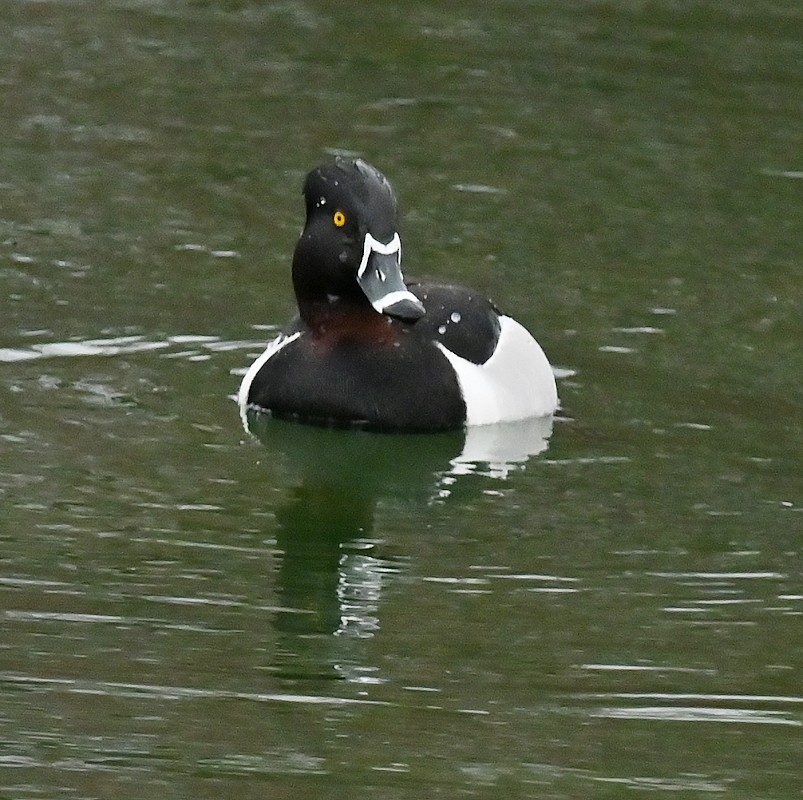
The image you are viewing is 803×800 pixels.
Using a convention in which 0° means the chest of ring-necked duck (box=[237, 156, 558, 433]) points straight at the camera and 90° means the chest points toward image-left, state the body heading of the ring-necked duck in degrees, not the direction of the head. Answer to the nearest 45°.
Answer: approximately 45°
